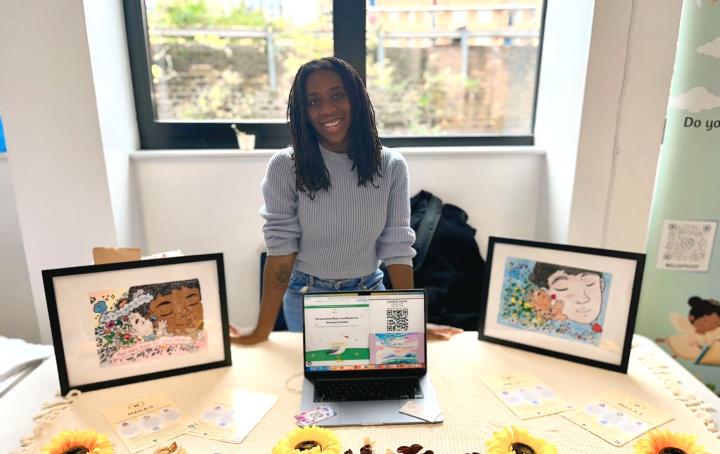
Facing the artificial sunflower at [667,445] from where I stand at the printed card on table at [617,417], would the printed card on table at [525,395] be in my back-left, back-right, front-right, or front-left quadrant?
back-right

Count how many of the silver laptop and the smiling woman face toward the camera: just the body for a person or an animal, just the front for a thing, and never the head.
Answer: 2

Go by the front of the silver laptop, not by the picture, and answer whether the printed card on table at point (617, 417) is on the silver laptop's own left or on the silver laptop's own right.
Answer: on the silver laptop's own left

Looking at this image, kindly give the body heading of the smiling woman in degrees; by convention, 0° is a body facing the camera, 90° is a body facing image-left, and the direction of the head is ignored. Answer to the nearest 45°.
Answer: approximately 0°
